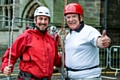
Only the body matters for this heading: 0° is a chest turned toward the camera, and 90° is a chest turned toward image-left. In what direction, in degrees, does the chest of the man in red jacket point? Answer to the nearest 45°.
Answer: approximately 315°
